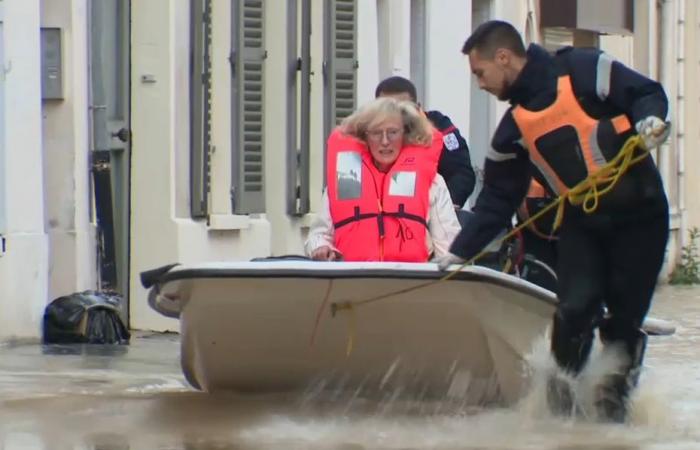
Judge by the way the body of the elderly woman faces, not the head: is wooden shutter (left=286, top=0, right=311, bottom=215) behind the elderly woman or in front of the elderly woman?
behind

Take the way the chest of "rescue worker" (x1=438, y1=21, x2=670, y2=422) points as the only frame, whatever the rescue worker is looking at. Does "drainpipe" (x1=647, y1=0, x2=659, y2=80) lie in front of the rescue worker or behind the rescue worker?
behind

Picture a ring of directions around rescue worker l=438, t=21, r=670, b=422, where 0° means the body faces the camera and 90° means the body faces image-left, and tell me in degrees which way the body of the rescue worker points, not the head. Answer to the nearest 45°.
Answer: approximately 45°

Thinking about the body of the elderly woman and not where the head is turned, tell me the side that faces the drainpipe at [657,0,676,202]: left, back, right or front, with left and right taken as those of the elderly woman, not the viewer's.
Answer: back

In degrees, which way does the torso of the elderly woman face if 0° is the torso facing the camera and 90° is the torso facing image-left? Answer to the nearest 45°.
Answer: approximately 0°

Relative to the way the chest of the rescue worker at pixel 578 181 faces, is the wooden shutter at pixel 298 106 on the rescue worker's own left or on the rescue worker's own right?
on the rescue worker's own right

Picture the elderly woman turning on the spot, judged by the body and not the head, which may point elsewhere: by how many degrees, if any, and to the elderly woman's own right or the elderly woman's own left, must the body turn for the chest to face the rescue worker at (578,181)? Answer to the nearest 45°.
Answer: approximately 45° to the elderly woman's own left
